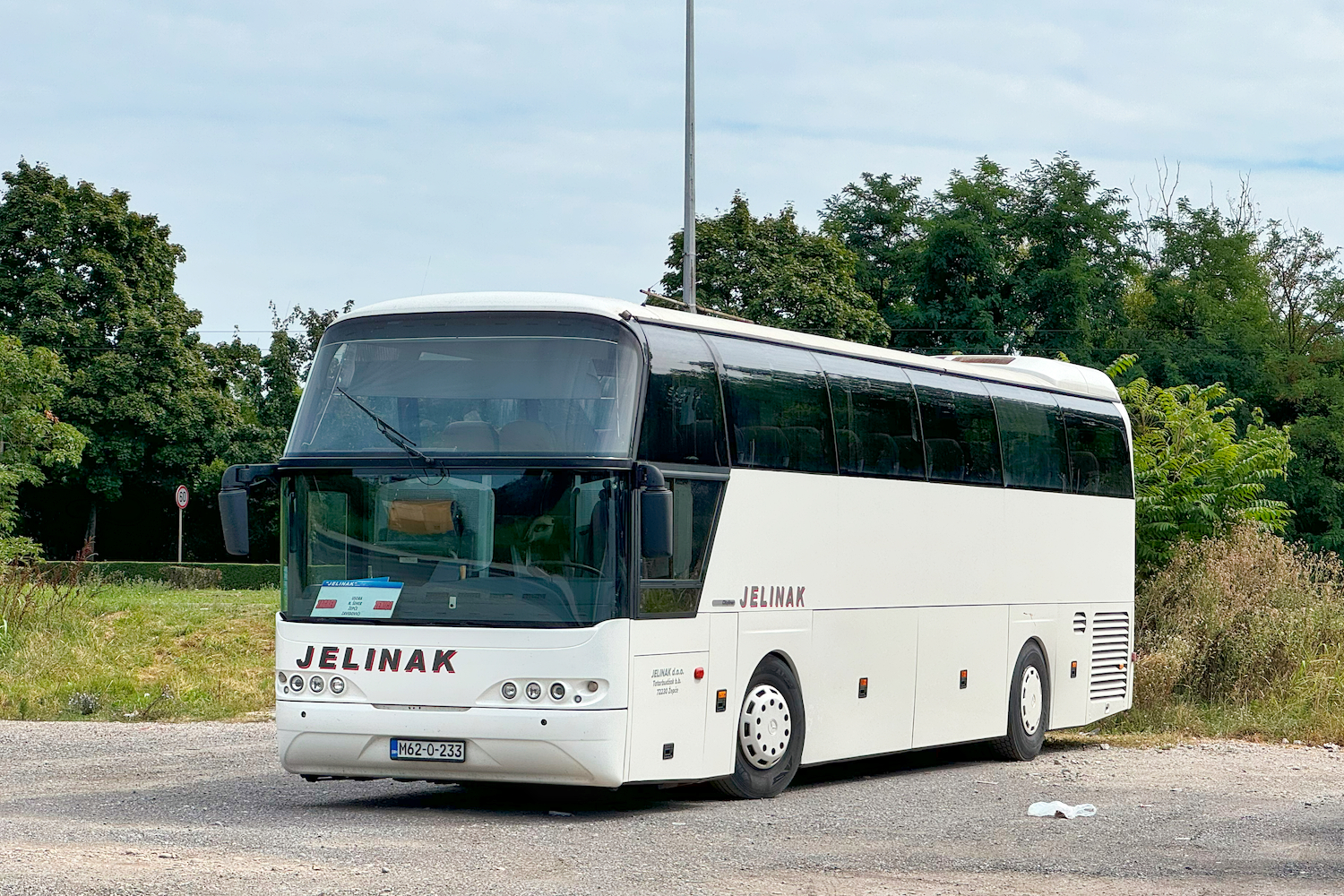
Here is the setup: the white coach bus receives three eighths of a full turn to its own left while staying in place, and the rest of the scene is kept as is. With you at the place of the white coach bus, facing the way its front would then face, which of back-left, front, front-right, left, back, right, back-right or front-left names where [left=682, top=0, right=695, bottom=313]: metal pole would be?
left

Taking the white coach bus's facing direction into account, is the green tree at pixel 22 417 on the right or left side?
on its right

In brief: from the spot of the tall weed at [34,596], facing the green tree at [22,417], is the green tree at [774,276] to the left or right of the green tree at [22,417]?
right

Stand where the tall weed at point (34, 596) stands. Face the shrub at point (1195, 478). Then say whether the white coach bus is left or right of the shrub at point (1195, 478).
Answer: right

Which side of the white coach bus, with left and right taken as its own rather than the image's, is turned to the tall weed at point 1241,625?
back

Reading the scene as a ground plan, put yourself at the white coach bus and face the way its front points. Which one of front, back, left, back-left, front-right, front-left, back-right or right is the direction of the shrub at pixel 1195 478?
back

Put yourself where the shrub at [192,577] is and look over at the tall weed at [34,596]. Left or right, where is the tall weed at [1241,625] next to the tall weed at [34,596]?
left

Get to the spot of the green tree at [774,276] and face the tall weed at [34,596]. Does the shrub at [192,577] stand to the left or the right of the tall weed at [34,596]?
right

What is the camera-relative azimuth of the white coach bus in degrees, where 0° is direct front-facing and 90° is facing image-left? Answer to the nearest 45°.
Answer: approximately 45°

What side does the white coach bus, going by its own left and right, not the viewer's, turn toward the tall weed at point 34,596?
right

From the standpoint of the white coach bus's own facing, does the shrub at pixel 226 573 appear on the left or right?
on its right

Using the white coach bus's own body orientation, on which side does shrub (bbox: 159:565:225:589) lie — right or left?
on its right
